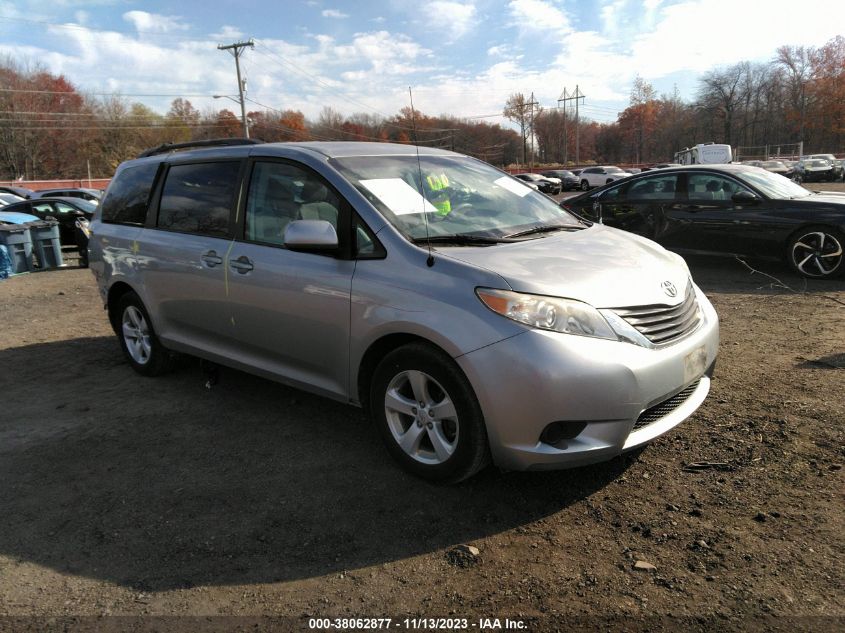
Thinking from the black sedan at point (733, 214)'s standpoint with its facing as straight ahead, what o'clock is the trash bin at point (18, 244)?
The trash bin is roughly at 6 o'clock from the black sedan.

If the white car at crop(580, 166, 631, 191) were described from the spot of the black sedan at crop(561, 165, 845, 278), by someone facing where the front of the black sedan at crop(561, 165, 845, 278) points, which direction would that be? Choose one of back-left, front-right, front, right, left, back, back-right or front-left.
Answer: left

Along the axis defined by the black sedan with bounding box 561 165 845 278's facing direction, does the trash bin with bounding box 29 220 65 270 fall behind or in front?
behind

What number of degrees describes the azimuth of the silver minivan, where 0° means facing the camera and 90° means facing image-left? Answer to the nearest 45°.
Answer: approximately 315°

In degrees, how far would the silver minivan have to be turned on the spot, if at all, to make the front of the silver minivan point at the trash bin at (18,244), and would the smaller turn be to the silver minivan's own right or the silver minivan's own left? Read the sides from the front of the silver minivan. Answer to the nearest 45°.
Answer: approximately 180°

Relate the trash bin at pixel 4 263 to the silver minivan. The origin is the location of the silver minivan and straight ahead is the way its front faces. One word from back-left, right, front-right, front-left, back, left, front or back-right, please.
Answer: back

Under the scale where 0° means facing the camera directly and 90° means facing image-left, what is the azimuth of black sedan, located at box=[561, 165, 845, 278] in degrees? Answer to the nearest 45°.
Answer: approximately 270°
